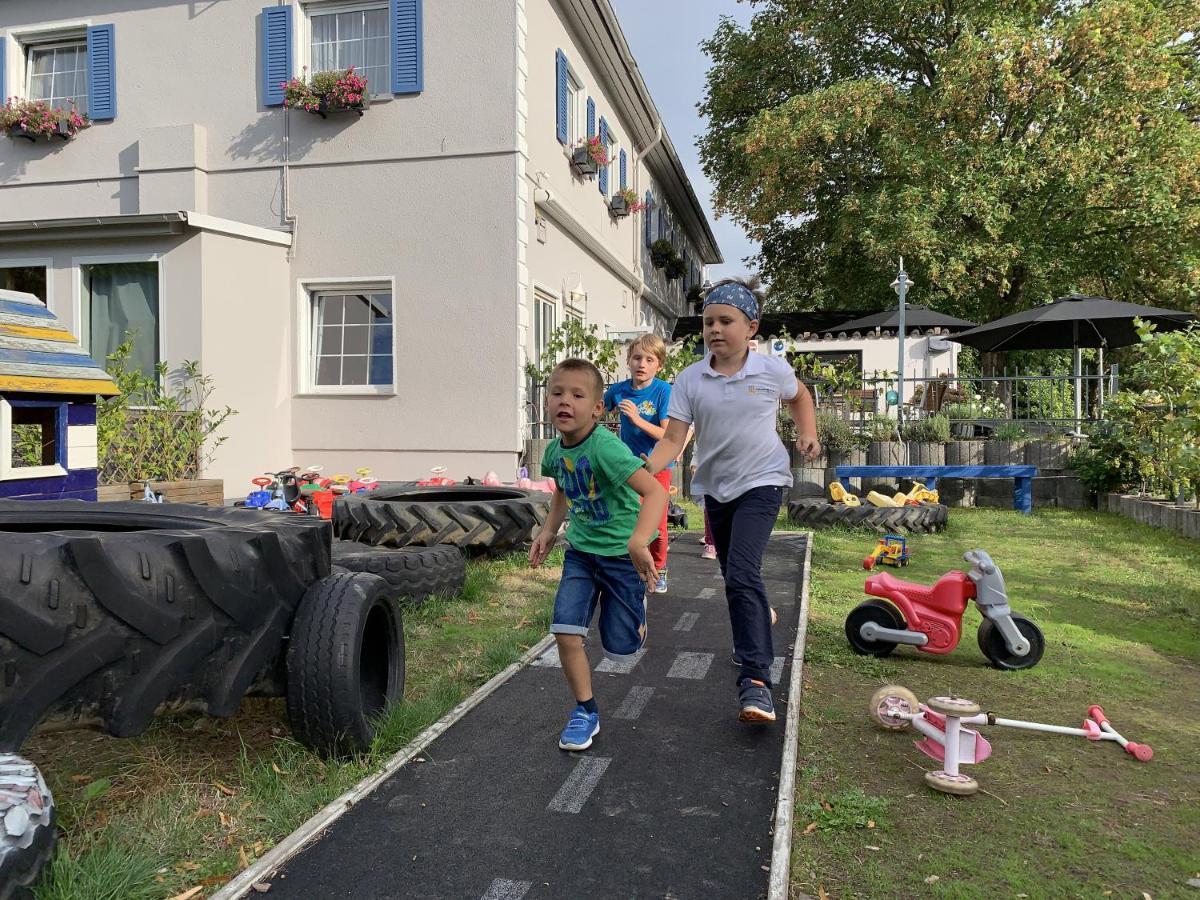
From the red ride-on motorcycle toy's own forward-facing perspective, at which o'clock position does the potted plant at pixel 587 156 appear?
The potted plant is roughly at 8 o'clock from the red ride-on motorcycle toy.

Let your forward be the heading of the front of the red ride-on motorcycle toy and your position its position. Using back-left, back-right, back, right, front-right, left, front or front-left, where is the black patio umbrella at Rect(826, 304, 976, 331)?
left

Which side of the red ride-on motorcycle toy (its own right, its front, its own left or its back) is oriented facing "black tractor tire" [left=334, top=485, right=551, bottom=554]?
back

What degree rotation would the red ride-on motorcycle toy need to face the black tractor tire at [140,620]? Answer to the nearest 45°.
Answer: approximately 135° to its right

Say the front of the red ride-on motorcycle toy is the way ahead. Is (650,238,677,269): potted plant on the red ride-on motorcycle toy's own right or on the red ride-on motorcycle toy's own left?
on the red ride-on motorcycle toy's own left

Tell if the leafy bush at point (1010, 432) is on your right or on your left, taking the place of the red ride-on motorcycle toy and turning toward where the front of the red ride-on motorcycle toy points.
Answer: on your left

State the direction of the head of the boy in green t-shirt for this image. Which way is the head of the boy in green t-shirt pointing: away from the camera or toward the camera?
toward the camera

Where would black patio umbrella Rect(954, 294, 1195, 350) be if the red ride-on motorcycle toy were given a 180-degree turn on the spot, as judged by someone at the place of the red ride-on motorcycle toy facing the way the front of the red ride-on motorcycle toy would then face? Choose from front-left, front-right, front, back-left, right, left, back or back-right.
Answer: right

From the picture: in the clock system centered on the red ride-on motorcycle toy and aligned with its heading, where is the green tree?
The green tree is roughly at 9 o'clock from the red ride-on motorcycle toy.

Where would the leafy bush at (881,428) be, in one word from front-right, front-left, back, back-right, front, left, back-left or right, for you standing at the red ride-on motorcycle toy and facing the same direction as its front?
left

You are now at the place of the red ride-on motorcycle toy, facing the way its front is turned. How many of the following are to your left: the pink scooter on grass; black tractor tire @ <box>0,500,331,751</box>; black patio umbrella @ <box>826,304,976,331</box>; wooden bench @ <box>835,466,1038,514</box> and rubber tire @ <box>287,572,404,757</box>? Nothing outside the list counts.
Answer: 2

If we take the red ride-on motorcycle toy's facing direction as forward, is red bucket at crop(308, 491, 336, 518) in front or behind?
behind

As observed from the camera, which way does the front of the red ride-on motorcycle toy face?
facing to the right of the viewer

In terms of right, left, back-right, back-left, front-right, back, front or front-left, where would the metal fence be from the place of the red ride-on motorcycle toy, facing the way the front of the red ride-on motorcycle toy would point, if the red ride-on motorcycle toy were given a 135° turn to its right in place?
back-right

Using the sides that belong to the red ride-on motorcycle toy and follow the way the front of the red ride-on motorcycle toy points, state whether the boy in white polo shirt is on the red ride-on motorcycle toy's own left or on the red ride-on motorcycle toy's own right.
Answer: on the red ride-on motorcycle toy's own right

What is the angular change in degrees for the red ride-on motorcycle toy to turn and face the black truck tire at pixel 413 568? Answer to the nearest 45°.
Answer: approximately 180°

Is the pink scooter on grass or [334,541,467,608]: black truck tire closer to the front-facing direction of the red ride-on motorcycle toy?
the pink scooter on grass
